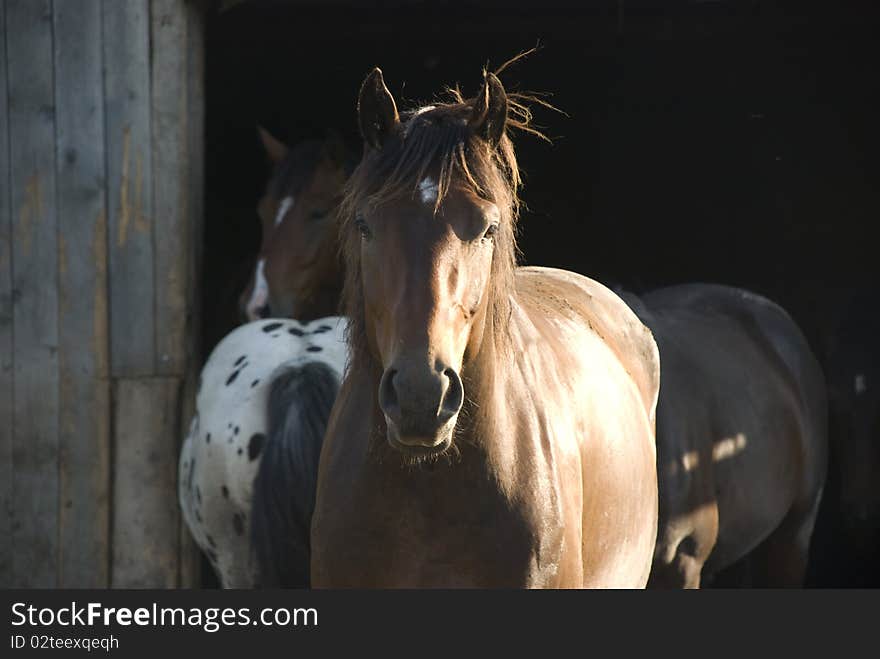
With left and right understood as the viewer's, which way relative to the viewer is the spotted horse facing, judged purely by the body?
facing away from the viewer

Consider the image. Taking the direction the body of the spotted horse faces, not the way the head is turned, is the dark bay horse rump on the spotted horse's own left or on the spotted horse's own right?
on the spotted horse's own right

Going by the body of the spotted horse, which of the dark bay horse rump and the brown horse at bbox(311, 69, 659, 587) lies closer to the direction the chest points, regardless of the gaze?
the dark bay horse rump

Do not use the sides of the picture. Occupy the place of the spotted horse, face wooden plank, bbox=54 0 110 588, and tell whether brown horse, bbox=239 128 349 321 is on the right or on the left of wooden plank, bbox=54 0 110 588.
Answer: right

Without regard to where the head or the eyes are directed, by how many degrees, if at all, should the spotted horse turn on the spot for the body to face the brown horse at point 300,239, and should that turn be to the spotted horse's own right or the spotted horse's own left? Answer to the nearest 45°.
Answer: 0° — it already faces it

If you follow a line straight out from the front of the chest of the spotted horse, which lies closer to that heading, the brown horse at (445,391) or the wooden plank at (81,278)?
the wooden plank
